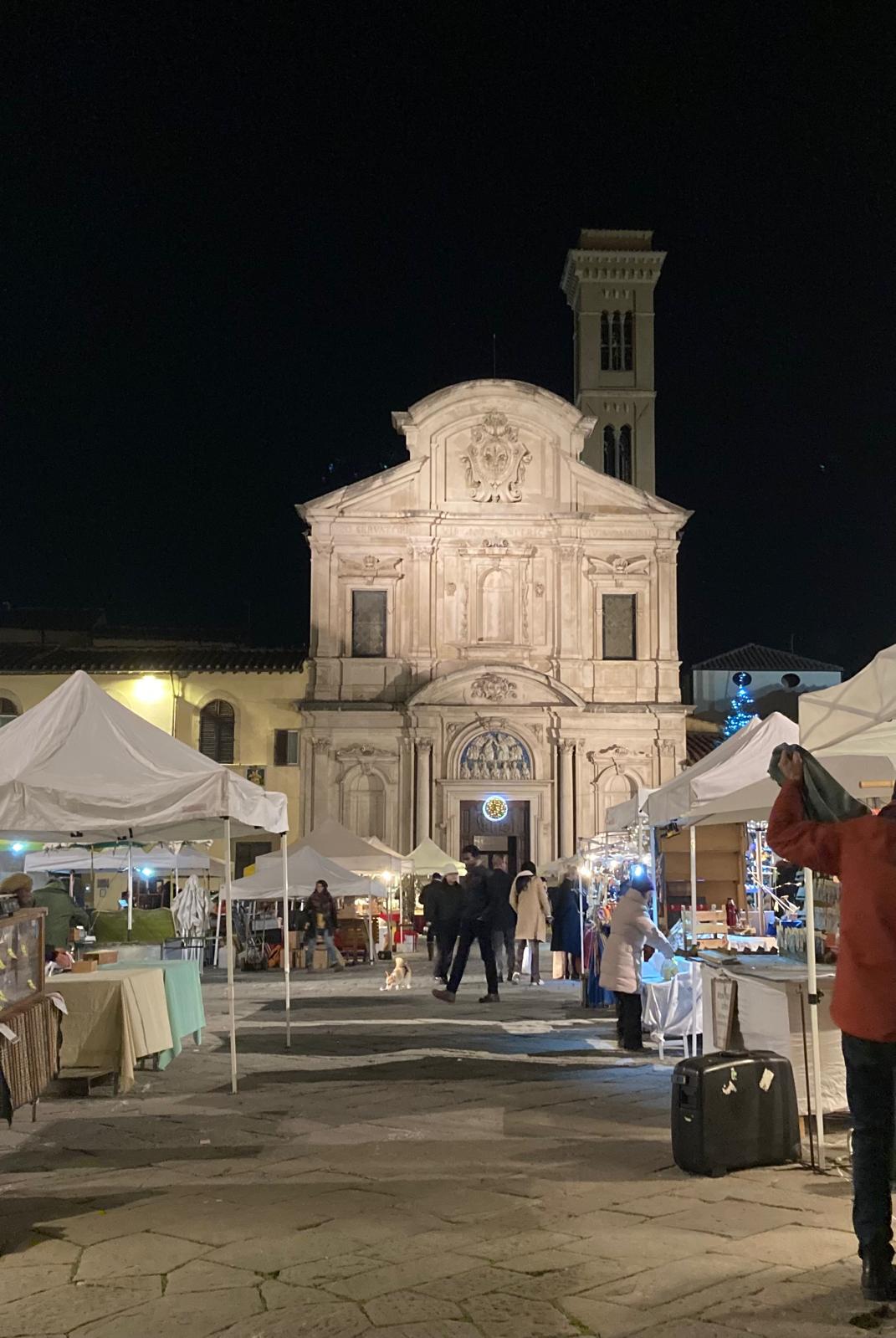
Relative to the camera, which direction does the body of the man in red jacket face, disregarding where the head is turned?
away from the camera

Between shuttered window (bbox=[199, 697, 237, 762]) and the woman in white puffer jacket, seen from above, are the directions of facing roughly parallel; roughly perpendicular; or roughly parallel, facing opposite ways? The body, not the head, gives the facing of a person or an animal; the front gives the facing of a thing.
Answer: roughly perpendicular

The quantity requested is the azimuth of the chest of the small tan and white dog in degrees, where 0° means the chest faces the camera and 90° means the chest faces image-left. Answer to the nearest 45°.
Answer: approximately 45°

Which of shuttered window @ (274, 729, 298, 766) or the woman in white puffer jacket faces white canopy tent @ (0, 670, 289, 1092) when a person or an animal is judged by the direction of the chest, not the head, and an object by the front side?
the shuttered window

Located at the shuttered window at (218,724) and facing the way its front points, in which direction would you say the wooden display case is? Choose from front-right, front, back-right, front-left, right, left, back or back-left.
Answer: front

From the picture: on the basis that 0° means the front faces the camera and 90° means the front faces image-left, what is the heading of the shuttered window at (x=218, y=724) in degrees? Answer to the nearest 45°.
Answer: approximately 0°

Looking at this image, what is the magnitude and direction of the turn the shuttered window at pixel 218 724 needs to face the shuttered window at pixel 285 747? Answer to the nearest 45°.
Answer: approximately 90° to its left

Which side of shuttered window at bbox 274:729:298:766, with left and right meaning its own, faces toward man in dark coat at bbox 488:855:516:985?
front

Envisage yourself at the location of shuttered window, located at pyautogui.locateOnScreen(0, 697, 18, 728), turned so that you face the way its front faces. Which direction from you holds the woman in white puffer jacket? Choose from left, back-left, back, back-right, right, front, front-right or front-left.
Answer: front

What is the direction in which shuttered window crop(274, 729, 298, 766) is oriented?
toward the camera

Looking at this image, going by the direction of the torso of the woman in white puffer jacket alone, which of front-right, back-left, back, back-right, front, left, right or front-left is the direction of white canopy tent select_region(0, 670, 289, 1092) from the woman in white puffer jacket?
back-right

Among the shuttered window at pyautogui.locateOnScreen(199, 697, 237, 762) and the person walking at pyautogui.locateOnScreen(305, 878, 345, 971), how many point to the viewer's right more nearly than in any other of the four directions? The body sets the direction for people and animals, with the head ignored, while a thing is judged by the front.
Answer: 0

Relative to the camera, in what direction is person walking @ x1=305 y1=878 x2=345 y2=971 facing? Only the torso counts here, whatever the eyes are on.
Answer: toward the camera

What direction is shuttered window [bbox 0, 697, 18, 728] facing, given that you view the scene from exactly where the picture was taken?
facing the viewer

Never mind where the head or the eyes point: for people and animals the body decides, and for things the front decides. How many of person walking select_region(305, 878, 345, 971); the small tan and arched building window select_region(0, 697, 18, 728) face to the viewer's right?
0

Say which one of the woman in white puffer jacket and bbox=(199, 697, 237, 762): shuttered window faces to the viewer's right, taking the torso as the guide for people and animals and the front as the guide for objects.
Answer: the woman in white puffer jacket

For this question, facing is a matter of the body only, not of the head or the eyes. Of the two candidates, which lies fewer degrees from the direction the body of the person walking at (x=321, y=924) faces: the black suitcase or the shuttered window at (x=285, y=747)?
the black suitcase
